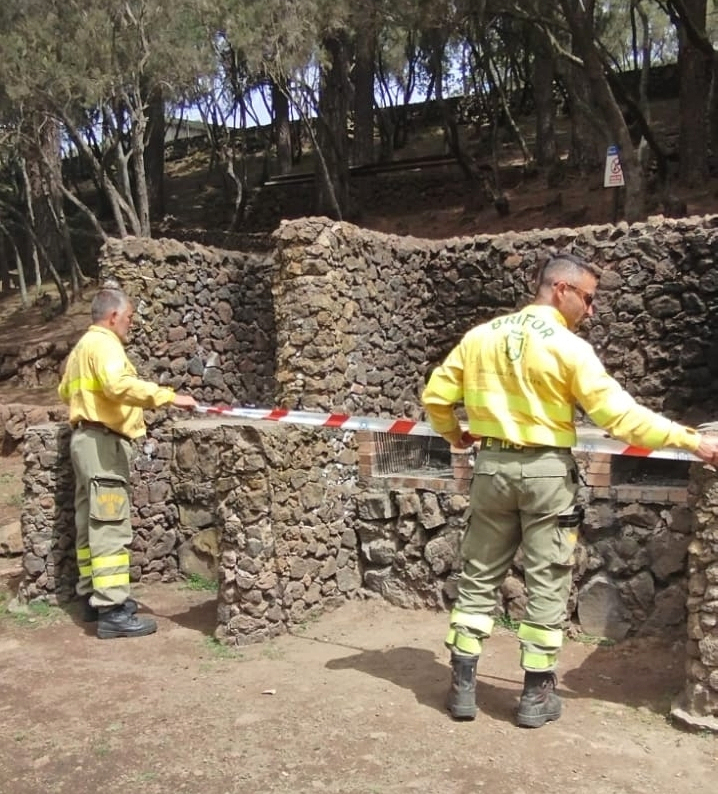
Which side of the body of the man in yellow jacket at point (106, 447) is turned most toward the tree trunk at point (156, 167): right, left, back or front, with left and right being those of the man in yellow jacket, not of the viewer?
left

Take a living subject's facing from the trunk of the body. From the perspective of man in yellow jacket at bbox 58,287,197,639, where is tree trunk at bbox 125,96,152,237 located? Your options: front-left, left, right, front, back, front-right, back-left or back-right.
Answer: left

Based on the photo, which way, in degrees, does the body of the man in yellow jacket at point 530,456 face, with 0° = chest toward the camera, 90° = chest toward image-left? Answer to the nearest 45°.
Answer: approximately 225°

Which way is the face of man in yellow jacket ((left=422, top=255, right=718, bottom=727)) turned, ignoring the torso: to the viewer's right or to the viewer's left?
to the viewer's right

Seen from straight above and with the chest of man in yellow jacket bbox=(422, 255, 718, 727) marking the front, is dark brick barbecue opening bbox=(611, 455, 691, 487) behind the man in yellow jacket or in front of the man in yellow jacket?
in front

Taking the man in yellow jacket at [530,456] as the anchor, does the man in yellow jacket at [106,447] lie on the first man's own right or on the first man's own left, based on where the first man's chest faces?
on the first man's own left

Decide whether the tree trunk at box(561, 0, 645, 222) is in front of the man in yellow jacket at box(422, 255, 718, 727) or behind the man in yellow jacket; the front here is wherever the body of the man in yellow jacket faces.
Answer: in front

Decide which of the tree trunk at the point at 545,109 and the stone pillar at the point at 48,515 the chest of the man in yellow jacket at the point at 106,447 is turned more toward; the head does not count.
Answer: the tree trunk

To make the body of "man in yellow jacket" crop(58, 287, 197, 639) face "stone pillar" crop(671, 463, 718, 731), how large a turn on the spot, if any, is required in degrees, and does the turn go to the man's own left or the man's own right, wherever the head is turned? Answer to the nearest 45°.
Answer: approximately 45° to the man's own right

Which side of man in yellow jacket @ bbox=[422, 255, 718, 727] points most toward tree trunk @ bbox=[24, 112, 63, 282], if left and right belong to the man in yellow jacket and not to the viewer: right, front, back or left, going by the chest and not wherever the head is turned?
left

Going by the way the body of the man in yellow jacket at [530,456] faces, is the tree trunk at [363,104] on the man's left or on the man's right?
on the man's left

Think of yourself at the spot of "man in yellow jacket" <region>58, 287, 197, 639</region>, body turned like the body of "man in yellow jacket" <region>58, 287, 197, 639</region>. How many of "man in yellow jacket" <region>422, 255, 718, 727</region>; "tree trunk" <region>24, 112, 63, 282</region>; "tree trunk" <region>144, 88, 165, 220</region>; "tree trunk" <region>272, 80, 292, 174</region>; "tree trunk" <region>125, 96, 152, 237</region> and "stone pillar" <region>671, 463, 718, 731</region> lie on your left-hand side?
4

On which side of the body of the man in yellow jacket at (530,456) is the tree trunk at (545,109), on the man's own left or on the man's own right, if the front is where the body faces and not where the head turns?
on the man's own left

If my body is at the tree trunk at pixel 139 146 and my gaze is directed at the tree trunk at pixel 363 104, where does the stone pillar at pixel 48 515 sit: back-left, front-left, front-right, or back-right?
back-right

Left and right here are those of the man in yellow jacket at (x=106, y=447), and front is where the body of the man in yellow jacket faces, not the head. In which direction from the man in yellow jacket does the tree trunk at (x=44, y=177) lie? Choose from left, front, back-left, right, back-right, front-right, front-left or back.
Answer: left

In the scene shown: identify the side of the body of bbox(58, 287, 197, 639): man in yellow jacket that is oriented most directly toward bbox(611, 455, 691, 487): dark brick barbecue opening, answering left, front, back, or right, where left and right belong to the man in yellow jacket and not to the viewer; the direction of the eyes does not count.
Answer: front
